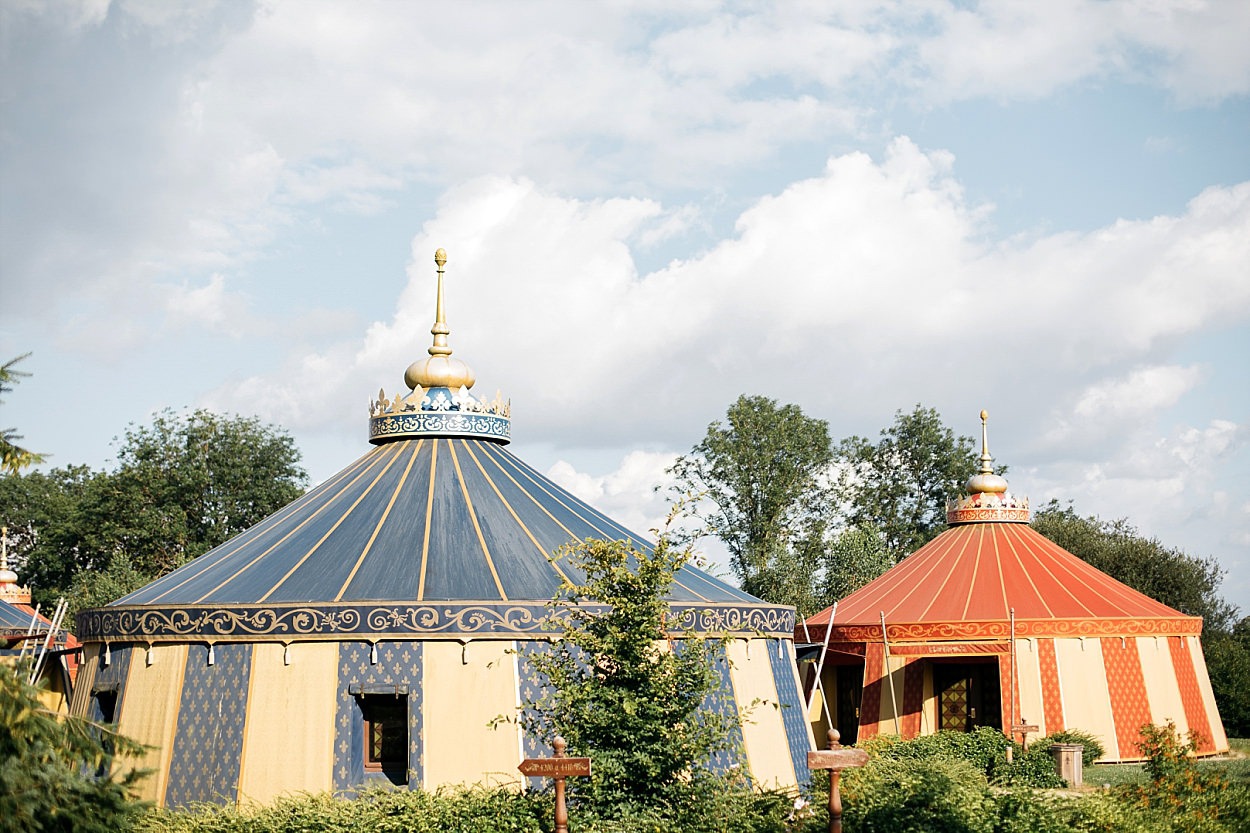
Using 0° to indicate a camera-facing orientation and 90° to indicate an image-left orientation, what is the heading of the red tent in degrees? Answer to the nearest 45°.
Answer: approximately 45°

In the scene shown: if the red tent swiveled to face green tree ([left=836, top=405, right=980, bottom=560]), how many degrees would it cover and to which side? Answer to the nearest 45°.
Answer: approximately 135° to its right

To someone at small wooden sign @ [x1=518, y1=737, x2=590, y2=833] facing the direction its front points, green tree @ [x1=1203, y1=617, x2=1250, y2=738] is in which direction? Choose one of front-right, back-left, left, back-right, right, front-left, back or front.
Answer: back-left

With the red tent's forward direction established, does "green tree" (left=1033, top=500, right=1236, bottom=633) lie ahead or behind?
behind

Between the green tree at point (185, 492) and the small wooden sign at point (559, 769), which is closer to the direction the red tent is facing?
the small wooden sign

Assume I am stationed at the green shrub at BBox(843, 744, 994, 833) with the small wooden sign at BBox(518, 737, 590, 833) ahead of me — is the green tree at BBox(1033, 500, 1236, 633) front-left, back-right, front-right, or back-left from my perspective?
back-right
